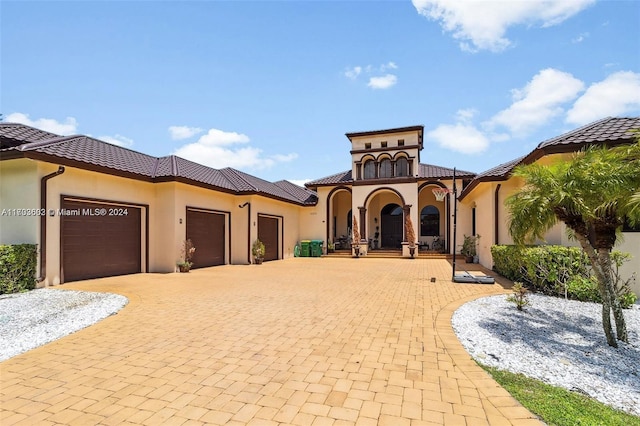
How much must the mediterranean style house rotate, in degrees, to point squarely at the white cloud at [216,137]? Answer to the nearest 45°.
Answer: approximately 180°

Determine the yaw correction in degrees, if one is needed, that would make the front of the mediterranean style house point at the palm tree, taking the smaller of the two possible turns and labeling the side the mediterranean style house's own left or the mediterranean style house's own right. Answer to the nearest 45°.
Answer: approximately 45° to the mediterranean style house's own left

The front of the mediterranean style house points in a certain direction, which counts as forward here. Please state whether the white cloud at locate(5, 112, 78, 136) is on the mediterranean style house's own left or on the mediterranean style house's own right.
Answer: on the mediterranean style house's own right

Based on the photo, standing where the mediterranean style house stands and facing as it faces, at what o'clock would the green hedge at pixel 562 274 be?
The green hedge is roughly at 10 o'clock from the mediterranean style house.

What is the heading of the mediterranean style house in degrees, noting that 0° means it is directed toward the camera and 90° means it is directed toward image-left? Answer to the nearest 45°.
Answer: approximately 0°
